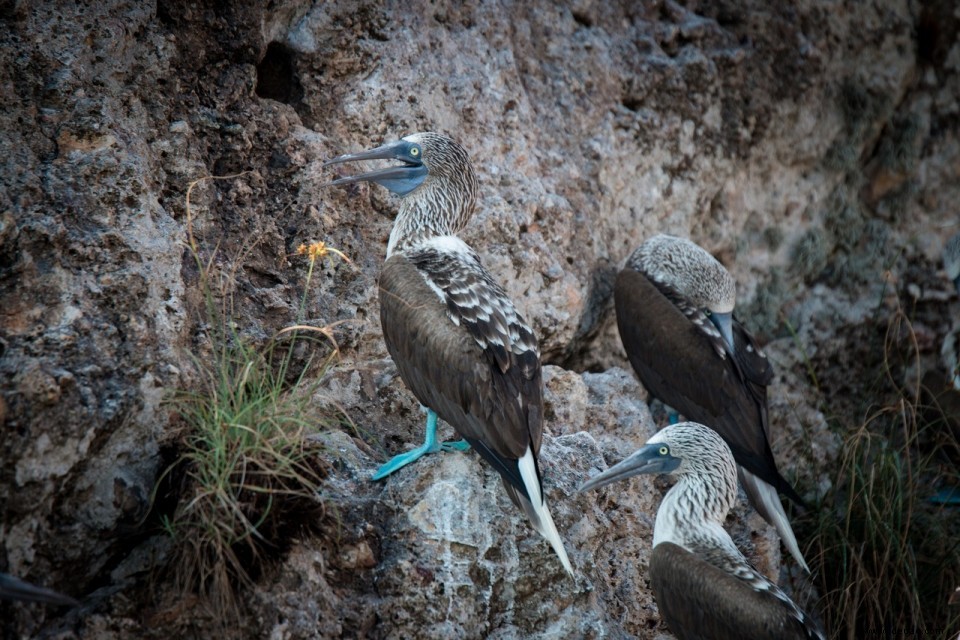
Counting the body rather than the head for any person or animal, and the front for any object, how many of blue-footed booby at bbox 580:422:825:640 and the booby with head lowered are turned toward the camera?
0

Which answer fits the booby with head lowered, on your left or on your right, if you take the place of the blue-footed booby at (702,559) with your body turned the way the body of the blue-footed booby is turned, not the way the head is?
on your right

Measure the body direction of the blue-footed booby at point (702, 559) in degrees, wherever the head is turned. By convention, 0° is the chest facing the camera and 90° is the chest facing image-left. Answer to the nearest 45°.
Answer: approximately 90°

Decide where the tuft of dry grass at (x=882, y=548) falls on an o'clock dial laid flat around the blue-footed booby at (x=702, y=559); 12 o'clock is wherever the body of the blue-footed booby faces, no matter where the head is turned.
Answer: The tuft of dry grass is roughly at 4 o'clock from the blue-footed booby.

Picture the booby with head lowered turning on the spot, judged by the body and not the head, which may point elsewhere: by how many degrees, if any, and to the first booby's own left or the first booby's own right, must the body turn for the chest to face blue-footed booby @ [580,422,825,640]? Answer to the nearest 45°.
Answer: approximately 135° to the first booby's own left

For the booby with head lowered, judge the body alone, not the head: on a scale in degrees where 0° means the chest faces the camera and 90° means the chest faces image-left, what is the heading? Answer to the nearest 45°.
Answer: approximately 135°

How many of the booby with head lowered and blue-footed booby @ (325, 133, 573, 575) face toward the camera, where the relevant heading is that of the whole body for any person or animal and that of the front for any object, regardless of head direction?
0

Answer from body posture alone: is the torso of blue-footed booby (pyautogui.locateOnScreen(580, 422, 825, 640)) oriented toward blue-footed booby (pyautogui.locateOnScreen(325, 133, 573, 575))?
yes

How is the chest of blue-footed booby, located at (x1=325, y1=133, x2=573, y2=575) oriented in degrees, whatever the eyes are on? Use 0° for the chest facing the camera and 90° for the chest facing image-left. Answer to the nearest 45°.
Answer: approximately 135°

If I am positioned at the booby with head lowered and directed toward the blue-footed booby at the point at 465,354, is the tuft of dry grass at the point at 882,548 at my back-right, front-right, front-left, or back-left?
back-left

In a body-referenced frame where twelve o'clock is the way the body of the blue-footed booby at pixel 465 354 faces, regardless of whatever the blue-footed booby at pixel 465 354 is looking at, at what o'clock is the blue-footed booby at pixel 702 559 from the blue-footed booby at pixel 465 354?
the blue-footed booby at pixel 702 559 is roughly at 5 o'clock from the blue-footed booby at pixel 465 354.

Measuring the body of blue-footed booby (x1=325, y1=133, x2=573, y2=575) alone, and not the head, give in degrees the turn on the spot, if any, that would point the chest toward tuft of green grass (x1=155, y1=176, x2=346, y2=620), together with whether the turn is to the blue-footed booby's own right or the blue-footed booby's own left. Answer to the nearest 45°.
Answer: approximately 90° to the blue-footed booby's own left

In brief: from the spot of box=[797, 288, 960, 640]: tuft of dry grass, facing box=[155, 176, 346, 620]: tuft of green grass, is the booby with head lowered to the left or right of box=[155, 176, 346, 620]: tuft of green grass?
right

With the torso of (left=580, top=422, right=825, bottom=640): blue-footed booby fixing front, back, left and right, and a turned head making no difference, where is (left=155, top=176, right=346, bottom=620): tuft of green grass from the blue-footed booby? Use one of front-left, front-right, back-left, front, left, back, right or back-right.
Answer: front-left

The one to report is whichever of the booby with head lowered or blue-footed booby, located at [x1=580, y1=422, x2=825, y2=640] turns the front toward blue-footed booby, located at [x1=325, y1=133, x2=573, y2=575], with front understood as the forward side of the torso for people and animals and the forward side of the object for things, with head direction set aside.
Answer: blue-footed booby, located at [x1=580, y1=422, x2=825, y2=640]
